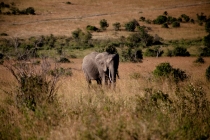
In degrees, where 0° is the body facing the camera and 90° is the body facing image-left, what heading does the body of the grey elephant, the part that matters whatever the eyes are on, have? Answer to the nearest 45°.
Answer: approximately 315°
